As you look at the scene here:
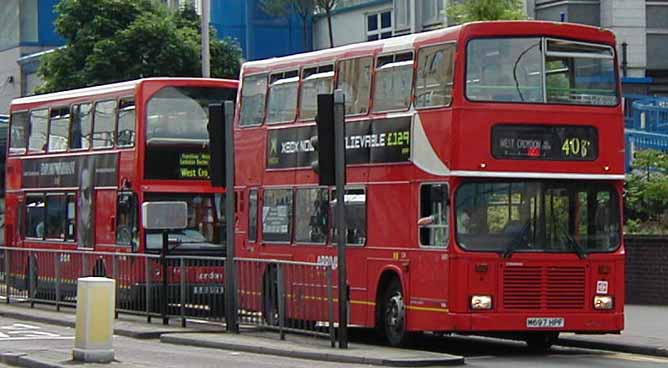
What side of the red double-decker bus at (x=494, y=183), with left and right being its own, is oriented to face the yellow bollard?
right

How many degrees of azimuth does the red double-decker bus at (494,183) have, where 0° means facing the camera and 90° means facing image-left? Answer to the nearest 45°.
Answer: approximately 315°

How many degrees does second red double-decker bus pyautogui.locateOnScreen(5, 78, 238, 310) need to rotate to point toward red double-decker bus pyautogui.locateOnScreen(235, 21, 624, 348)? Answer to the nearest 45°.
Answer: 0° — it already faces it

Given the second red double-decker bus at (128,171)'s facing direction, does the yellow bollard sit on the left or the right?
on its right

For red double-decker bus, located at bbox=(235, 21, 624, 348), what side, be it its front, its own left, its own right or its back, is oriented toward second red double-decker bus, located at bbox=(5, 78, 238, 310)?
back

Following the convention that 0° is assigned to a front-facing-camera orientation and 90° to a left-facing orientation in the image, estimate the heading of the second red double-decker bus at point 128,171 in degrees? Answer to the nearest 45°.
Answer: approximately 315°
